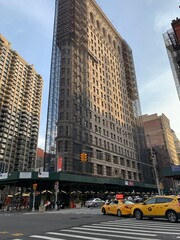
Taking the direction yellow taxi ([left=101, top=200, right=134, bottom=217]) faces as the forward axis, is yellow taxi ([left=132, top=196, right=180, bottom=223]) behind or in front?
behind

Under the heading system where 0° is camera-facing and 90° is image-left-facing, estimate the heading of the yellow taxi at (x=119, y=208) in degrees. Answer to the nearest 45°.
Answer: approximately 135°
